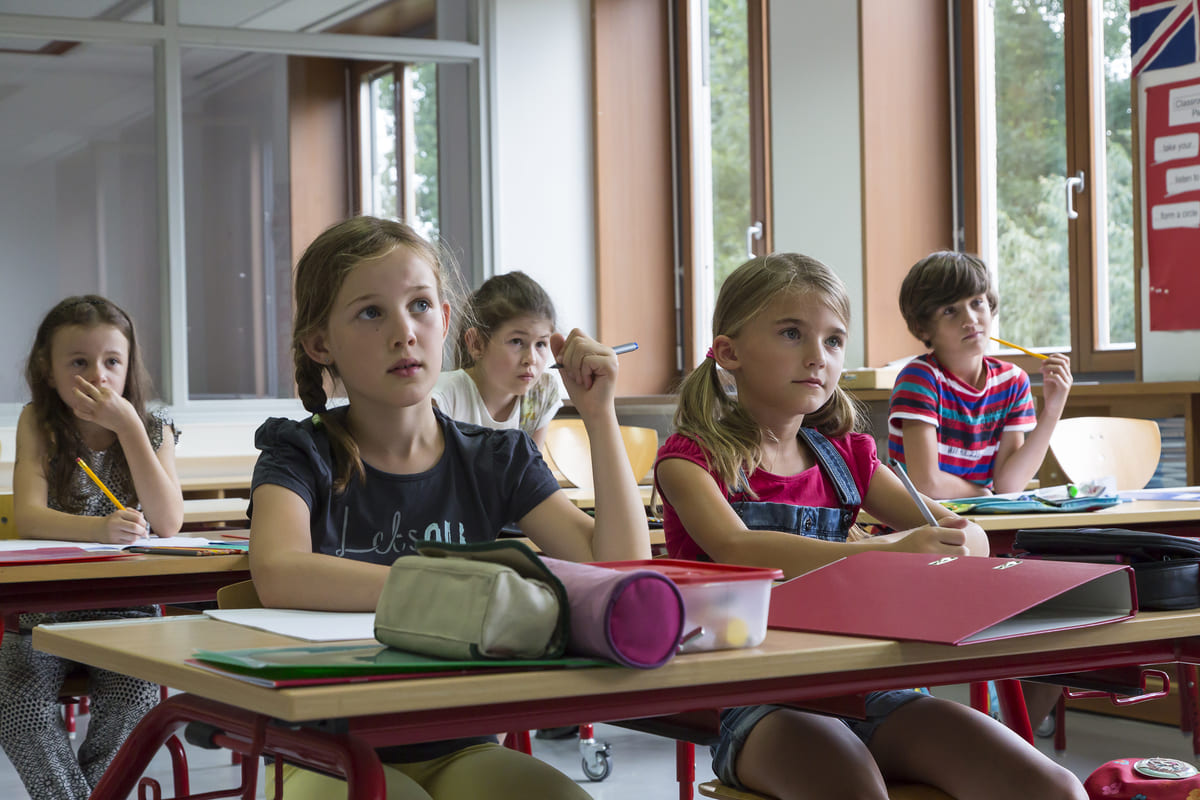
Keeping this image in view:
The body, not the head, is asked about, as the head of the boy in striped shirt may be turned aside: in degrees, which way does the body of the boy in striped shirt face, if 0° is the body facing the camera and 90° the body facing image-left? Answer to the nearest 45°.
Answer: approximately 315°

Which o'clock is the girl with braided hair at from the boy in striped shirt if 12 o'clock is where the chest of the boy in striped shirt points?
The girl with braided hair is roughly at 2 o'clock from the boy in striped shirt.

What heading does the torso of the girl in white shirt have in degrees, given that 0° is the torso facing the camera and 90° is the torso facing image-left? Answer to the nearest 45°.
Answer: approximately 315°

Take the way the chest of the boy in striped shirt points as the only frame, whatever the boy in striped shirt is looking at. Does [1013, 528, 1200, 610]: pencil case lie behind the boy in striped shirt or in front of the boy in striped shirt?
in front

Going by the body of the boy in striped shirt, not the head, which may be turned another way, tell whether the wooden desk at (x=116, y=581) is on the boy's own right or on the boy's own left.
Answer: on the boy's own right

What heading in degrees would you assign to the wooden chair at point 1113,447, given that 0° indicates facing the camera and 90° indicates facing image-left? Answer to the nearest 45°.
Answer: approximately 315°

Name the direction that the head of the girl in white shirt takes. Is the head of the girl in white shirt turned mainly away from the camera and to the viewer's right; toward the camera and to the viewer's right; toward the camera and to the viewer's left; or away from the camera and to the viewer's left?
toward the camera and to the viewer's right

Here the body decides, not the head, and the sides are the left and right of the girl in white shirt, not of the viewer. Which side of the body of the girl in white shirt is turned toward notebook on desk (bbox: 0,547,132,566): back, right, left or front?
right
